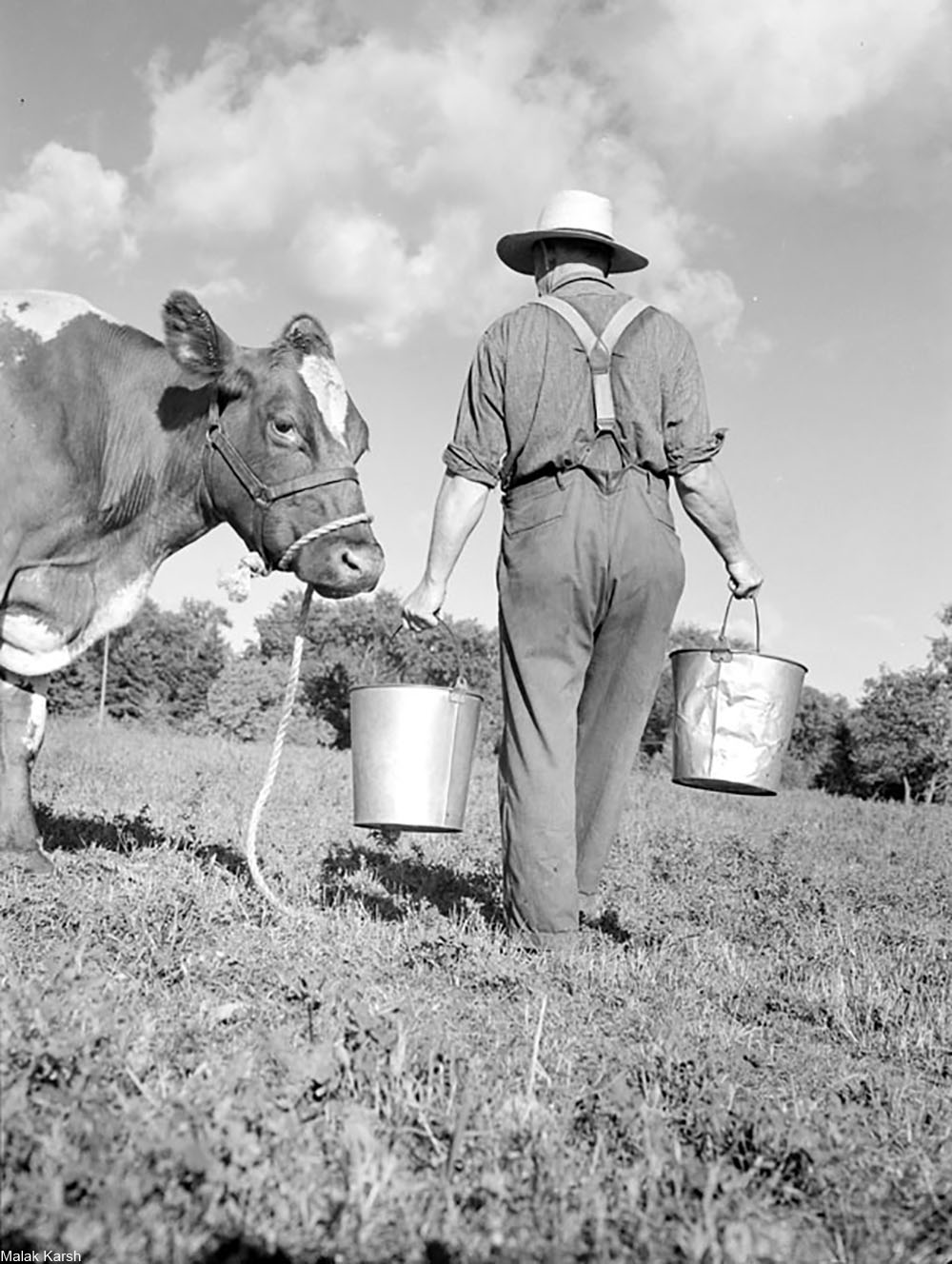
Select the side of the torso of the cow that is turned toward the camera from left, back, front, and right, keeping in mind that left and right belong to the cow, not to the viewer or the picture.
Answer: right

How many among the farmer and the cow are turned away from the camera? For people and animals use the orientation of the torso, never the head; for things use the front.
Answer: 1

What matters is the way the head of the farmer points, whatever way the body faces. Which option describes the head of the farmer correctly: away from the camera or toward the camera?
away from the camera

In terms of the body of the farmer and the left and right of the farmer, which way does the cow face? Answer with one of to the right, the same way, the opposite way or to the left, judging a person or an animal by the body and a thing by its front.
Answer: to the right

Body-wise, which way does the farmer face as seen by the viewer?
away from the camera

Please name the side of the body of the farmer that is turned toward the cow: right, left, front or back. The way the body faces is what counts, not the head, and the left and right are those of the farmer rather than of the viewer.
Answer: left
